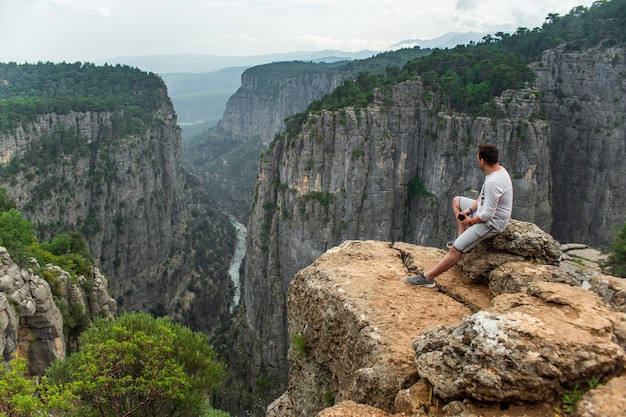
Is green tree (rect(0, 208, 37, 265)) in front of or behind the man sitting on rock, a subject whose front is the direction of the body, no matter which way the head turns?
in front

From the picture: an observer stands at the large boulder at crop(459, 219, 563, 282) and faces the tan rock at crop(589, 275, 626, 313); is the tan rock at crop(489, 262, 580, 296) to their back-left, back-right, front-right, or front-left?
front-right

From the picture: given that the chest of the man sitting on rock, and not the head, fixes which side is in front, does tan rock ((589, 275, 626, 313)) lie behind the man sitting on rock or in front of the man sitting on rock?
behind

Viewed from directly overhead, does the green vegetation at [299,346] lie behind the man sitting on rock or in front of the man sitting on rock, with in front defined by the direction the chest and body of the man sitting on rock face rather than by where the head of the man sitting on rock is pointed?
in front

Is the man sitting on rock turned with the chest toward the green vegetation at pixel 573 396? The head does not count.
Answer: no

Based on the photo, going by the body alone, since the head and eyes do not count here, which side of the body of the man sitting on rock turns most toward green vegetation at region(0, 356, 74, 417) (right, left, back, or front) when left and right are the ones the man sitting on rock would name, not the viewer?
front

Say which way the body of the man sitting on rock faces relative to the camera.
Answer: to the viewer's left

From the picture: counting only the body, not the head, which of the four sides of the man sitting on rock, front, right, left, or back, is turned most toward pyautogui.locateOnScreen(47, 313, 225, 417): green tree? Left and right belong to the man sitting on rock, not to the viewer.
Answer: front

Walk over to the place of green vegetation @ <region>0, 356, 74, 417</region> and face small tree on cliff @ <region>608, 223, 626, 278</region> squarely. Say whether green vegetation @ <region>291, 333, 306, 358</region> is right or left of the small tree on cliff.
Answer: right

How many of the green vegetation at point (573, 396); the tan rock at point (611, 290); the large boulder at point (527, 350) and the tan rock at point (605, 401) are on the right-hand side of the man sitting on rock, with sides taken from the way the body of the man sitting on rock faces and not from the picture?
0

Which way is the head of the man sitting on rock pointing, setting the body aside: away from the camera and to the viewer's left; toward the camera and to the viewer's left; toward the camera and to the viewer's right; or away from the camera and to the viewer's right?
away from the camera and to the viewer's left

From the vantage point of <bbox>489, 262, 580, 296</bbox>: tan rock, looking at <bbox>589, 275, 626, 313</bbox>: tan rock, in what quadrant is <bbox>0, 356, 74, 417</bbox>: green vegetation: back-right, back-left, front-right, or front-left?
back-right
